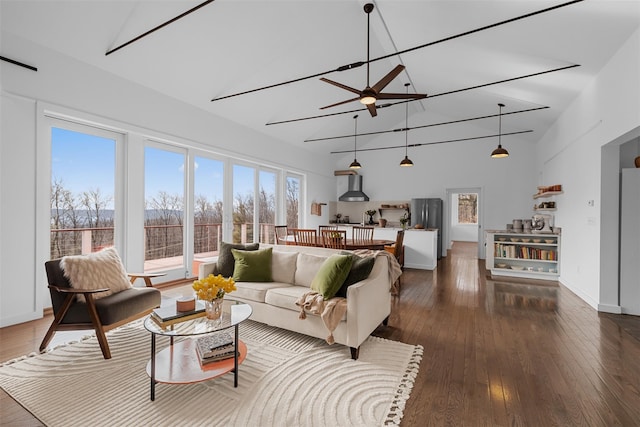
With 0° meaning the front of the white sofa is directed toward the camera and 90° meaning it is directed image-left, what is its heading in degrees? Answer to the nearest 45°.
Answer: approximately 45°

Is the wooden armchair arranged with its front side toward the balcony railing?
no

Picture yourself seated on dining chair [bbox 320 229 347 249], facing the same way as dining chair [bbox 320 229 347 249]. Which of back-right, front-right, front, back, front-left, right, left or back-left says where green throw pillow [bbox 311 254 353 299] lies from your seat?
back

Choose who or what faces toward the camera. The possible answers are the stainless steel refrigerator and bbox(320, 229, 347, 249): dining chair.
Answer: the stainless steel refrigerator

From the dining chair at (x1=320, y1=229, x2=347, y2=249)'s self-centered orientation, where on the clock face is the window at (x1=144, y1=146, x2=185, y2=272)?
The window is roughly at 9 o'clock from the dining chair.

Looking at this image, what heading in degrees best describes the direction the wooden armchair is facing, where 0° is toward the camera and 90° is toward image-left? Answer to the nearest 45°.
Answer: approximately 315°

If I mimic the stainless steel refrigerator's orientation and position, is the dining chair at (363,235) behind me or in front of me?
in front

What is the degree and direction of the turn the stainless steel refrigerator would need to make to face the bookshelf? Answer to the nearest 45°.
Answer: approximately 45° to its left

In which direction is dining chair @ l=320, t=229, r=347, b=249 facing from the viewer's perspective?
away from the camera

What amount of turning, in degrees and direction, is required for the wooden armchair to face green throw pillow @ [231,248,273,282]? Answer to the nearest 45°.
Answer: approximately 45° to its left

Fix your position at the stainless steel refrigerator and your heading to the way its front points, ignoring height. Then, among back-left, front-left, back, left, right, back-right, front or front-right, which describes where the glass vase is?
front

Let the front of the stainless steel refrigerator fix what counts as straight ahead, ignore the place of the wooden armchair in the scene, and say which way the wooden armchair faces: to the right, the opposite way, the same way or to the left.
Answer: to the left

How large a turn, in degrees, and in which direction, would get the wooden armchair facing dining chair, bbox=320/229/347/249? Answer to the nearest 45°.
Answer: approximately 45° to its left

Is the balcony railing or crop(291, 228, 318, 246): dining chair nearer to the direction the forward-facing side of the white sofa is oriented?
the balcony railing

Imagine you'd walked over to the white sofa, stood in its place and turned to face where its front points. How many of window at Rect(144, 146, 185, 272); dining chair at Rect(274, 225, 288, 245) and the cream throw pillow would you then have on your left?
0

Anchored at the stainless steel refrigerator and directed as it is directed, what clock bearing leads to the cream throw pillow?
The cream throw pillow is roughly at 1 o'clock from the stainless steel refrigerator.

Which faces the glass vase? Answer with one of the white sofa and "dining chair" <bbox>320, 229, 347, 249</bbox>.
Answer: the white sofa

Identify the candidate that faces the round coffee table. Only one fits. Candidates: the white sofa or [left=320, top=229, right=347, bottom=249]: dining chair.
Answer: the white sofa

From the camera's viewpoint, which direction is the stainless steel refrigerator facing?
toward the camera

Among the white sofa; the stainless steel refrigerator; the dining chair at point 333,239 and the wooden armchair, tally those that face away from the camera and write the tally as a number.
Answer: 1

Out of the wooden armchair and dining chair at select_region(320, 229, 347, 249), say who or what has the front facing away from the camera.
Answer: the dining chair
